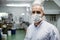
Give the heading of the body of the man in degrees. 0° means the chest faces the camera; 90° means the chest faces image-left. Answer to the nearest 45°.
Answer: approximately 45°
